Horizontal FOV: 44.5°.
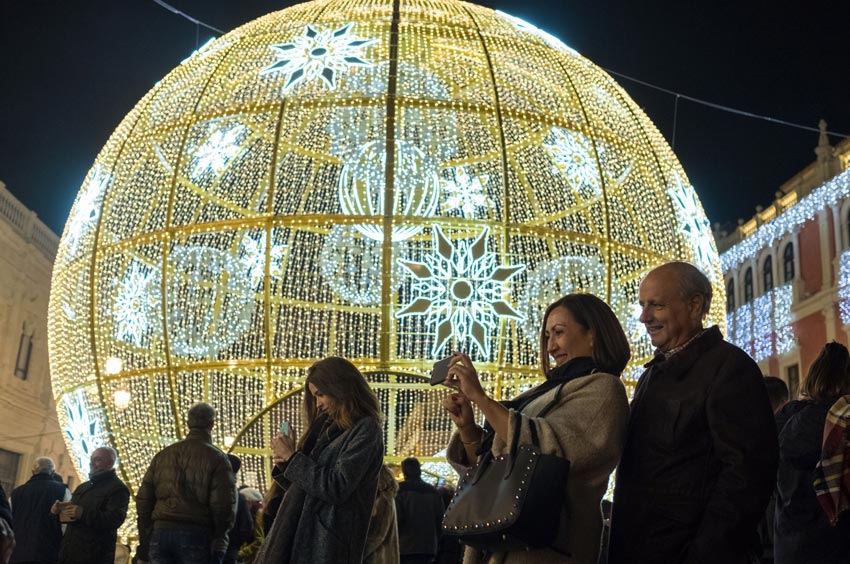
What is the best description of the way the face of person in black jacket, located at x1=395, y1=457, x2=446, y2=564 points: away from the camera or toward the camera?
away from the camera

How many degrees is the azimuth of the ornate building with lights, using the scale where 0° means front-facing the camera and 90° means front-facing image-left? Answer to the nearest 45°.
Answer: approximately 45°

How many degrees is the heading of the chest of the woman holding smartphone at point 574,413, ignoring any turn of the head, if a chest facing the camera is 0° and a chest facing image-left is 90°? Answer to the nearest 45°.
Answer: approximately 90°

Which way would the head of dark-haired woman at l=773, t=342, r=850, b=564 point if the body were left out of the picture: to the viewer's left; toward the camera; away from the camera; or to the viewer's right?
away from the camera

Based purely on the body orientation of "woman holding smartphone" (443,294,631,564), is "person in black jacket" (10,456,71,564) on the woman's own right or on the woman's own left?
on the woman's own right

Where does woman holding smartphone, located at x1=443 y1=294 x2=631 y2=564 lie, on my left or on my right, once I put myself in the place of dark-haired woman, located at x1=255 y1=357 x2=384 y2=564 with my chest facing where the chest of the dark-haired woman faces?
on my left

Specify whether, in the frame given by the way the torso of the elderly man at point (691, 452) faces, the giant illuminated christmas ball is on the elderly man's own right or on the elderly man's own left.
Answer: on the elderly man's own right

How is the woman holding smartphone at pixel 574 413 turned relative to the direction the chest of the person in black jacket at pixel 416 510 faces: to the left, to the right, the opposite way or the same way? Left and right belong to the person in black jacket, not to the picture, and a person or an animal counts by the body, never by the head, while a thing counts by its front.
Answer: to the left

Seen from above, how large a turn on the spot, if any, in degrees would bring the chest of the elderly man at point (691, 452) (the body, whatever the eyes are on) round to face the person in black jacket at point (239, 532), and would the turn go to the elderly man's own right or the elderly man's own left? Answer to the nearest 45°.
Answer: approximately 90° to the elderly man's own right
